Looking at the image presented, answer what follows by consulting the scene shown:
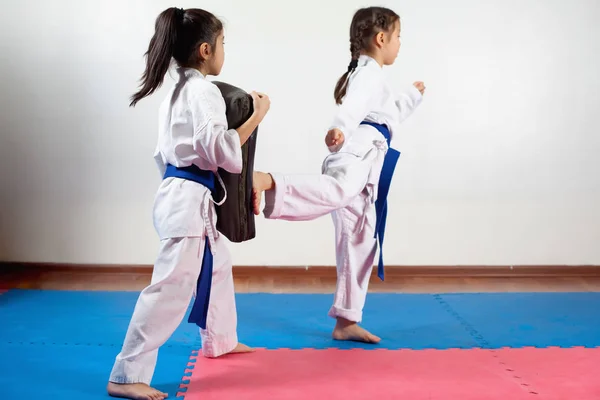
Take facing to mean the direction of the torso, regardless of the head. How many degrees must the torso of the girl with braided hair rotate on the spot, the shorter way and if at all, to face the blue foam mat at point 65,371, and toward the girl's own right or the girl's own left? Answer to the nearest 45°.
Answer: approximately 135° to the girl's own right

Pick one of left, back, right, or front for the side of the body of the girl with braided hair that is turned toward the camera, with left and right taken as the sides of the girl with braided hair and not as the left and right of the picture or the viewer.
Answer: right

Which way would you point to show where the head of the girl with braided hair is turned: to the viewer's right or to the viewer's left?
to the viewer's right

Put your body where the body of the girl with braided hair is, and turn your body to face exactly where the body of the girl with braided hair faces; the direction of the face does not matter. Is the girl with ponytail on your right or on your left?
on your right

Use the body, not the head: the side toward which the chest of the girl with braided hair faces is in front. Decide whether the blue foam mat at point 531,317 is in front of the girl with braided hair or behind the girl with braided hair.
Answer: in front
